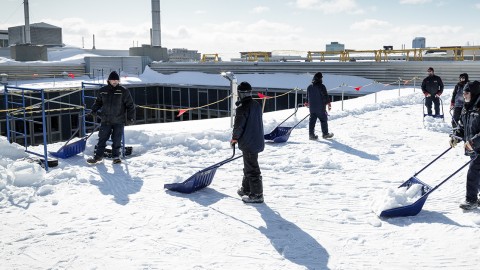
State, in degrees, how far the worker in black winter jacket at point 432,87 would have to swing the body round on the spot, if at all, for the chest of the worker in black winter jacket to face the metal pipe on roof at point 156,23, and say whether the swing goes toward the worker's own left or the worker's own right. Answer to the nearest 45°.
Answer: approximately 135° to the worker's own right

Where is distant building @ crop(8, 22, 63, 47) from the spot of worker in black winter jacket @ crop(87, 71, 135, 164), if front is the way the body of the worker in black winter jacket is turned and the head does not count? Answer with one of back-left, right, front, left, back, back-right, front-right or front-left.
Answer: back

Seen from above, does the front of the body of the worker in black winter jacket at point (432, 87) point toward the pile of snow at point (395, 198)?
yes

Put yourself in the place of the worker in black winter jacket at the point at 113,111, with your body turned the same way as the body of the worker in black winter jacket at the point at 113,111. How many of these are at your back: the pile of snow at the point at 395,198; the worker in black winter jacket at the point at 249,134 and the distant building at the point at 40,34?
1

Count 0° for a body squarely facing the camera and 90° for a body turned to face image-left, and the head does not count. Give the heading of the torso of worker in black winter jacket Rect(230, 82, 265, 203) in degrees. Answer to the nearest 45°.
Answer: approximately 135°

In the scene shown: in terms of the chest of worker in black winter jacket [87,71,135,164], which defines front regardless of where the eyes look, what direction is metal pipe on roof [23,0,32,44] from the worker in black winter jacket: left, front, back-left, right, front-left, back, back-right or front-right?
back

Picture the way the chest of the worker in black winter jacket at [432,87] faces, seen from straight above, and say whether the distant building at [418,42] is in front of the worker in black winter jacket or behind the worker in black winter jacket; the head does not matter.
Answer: behind

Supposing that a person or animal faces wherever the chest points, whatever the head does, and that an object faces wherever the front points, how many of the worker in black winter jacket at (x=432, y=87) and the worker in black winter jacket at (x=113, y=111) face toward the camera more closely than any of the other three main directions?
2

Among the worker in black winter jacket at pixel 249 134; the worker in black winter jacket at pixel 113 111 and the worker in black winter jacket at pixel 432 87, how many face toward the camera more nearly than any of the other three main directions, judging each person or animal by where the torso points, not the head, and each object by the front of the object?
2

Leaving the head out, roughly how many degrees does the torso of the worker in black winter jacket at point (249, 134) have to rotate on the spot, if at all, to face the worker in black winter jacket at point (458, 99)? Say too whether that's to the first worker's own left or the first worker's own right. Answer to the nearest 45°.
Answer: approximately 90° to the first worker's own right

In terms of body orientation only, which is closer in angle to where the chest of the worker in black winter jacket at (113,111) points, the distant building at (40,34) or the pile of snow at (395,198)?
the pile of snow

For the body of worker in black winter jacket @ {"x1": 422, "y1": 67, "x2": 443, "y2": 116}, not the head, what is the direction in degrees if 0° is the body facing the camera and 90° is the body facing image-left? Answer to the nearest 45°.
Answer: approximately 0°

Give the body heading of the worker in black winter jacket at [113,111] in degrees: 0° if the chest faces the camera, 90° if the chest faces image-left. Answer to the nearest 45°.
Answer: approximately 0°
